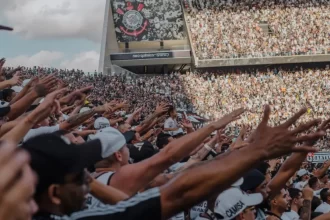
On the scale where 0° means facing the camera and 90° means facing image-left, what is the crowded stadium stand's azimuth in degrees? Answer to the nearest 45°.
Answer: approximately 0°

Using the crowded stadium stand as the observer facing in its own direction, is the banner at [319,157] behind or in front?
in front
